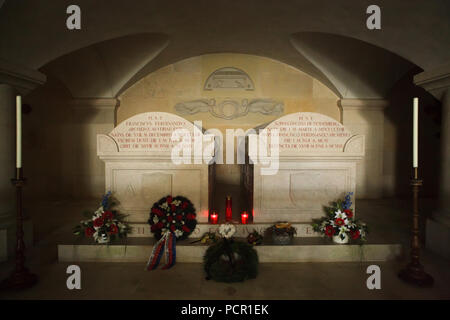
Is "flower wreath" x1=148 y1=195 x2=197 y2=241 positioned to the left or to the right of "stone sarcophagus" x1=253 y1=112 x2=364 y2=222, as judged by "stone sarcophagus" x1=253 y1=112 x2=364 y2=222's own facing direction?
on its right

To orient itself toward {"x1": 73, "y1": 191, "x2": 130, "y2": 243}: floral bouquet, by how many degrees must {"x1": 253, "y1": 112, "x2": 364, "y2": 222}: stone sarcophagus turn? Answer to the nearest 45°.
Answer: approximately 45° to its right

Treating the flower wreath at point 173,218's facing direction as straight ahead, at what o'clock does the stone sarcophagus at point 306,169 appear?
The stone sarcophagus is roughly at 9 o'clock from the flower wreath.

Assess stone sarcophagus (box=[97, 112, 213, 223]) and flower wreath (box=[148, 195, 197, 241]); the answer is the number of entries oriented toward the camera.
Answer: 2

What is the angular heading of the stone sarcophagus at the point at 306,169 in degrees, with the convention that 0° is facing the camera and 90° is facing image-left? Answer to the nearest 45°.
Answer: approximately 0°

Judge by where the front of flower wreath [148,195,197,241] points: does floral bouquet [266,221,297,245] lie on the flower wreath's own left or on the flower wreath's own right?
on the flower wreath's own left

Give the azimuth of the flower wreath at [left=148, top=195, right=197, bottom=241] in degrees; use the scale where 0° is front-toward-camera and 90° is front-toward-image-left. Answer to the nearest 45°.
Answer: approximately 0°
